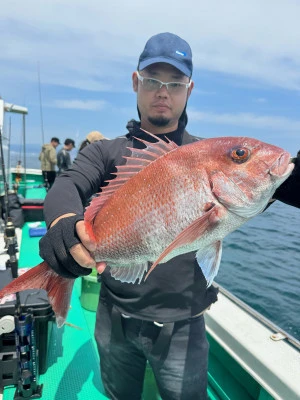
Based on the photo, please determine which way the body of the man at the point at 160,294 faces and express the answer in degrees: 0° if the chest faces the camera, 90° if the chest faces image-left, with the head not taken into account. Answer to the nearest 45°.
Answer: approximately 0°

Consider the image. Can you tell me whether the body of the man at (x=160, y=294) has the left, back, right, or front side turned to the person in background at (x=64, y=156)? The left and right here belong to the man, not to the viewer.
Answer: back

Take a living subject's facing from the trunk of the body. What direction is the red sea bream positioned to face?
to the viewer's right

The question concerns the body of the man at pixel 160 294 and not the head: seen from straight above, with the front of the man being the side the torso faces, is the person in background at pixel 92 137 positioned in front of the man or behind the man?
behind

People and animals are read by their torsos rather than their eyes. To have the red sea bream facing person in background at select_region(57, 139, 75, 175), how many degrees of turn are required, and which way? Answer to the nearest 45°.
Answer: approximately 90° to its left

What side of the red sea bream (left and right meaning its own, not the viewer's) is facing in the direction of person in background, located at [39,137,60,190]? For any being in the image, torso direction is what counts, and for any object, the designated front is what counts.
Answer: left
